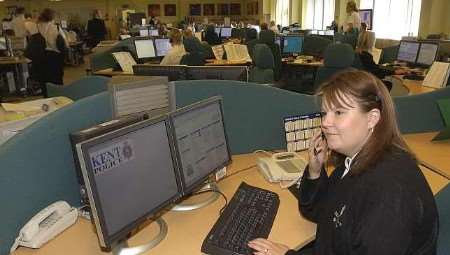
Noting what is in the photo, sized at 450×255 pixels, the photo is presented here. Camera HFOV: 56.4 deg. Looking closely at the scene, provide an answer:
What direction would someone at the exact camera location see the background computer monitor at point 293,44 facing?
facing the viewer

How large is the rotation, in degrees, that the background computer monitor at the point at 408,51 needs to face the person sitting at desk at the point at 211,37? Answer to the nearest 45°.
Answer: approximately 90° to its right

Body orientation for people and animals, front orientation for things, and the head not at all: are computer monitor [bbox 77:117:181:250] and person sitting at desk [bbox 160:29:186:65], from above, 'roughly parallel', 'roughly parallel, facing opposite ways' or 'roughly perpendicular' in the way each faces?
roughly parallel, facing opposite ways

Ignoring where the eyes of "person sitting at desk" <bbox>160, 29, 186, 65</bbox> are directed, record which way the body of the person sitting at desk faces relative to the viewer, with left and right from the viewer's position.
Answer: facing away from the viewer and to the left of the viewer

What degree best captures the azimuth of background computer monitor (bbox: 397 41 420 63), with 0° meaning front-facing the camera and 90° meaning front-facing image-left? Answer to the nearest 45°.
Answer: approximately 45°

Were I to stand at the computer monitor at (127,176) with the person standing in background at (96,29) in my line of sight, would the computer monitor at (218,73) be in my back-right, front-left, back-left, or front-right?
front-right

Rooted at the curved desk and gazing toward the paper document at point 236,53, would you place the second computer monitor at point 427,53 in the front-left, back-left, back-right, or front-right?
front-right

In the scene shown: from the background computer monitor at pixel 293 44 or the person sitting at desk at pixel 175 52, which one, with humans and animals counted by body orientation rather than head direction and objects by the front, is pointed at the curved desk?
the background computer monitor

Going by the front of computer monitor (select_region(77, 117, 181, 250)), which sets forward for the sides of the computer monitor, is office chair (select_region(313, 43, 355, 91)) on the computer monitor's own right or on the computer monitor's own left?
on the computer monitor's own left

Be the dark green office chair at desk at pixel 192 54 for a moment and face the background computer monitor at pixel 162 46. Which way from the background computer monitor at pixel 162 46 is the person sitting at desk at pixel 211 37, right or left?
right

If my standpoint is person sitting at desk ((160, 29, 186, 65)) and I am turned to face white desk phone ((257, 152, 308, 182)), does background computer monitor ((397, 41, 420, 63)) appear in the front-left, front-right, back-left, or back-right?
front-left

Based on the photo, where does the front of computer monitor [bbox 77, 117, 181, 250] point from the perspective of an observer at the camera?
facing the viewer and to the right of the viewer

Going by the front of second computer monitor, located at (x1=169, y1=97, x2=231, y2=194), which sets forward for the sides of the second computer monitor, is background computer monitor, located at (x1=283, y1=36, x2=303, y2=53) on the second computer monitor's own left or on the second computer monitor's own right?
on the second computer monitor's own left

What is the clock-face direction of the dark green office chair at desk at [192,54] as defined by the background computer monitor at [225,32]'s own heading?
The dark green office chair at desk is roughly at 12 o'clock from the background computer monitor.

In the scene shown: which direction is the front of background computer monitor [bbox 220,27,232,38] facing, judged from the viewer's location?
facing the viewer
